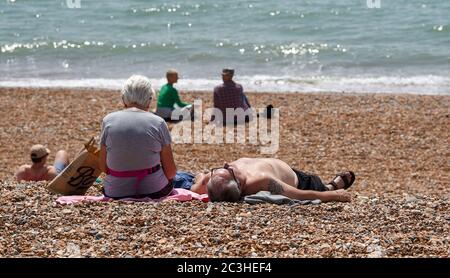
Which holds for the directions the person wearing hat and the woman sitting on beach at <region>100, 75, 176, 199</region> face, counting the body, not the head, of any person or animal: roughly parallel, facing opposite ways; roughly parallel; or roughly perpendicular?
roughly parallel

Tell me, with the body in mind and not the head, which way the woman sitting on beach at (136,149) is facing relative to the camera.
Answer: away from the camera

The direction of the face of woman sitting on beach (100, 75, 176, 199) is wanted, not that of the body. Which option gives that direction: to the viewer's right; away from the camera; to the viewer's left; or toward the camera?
away from the camera

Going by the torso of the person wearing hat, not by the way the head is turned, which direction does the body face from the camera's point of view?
away from the camera

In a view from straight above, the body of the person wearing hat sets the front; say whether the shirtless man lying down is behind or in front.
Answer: behind

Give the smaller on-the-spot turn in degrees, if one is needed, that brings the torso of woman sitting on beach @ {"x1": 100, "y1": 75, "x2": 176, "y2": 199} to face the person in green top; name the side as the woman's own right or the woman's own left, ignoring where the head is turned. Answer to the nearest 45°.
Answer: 0° — they already face them

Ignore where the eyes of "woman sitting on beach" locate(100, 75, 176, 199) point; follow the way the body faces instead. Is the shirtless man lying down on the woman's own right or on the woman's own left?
on the woman's own right

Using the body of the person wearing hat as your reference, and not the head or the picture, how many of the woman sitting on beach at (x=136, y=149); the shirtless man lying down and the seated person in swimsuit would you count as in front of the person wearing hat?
0
